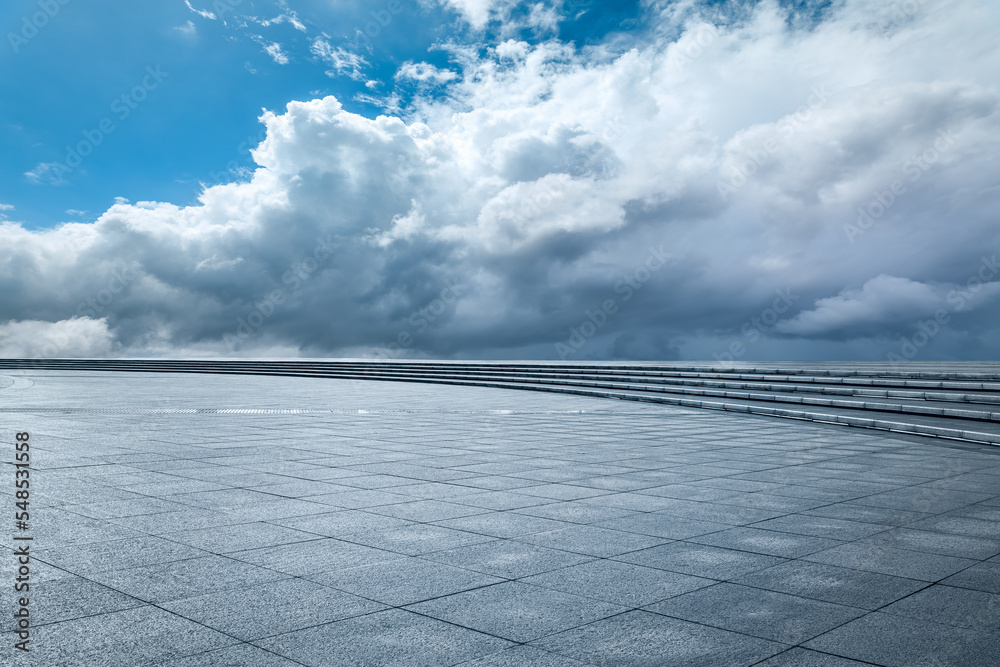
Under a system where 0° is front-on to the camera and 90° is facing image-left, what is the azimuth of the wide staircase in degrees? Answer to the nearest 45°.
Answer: approximately 45°
